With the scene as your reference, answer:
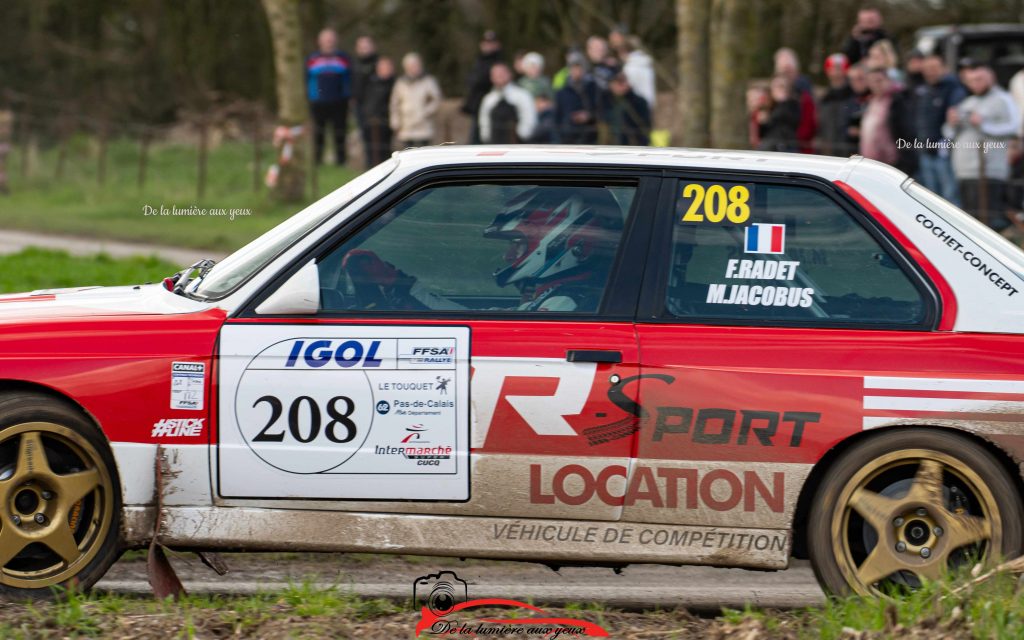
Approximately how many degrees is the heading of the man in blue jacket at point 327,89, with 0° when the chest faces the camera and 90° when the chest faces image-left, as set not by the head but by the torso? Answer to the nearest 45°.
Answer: approximately 0°

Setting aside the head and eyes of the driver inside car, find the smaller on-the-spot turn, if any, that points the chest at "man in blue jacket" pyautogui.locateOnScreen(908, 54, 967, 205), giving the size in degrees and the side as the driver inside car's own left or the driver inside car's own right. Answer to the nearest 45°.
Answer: approximately 135° to the driver inside car's own right

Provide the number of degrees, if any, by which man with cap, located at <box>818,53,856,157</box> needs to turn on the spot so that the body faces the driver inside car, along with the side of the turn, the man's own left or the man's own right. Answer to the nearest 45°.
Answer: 0° — they already face them

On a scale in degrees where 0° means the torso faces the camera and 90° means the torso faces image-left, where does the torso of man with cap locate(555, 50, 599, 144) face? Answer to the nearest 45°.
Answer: approximately 0°

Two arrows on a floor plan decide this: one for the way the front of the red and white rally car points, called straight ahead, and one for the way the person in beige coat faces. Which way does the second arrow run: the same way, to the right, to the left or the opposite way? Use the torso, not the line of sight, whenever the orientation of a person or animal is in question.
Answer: to the left

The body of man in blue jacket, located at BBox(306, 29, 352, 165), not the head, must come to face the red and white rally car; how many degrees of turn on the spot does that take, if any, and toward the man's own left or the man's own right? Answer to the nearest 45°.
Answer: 0° — they already face it

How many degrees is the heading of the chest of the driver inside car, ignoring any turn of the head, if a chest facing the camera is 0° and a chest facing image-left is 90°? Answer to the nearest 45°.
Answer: approximately 90°

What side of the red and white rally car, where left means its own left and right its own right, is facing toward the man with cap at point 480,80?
right

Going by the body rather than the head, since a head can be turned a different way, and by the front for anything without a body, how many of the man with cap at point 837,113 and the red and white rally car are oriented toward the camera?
1

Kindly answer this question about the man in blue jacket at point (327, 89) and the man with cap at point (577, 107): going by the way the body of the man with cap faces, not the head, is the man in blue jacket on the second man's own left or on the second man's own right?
on the second man's own right

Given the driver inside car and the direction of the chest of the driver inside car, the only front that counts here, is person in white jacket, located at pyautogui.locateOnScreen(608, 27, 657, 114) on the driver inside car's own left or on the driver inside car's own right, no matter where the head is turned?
on the driver inside car's own right

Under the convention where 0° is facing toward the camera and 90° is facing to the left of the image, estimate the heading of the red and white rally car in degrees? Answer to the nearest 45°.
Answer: approximately 90°
